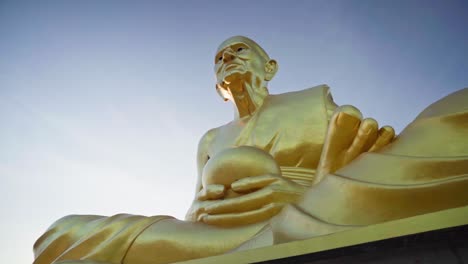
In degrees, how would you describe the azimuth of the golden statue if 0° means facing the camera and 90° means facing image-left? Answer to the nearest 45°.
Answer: approximately 45°
